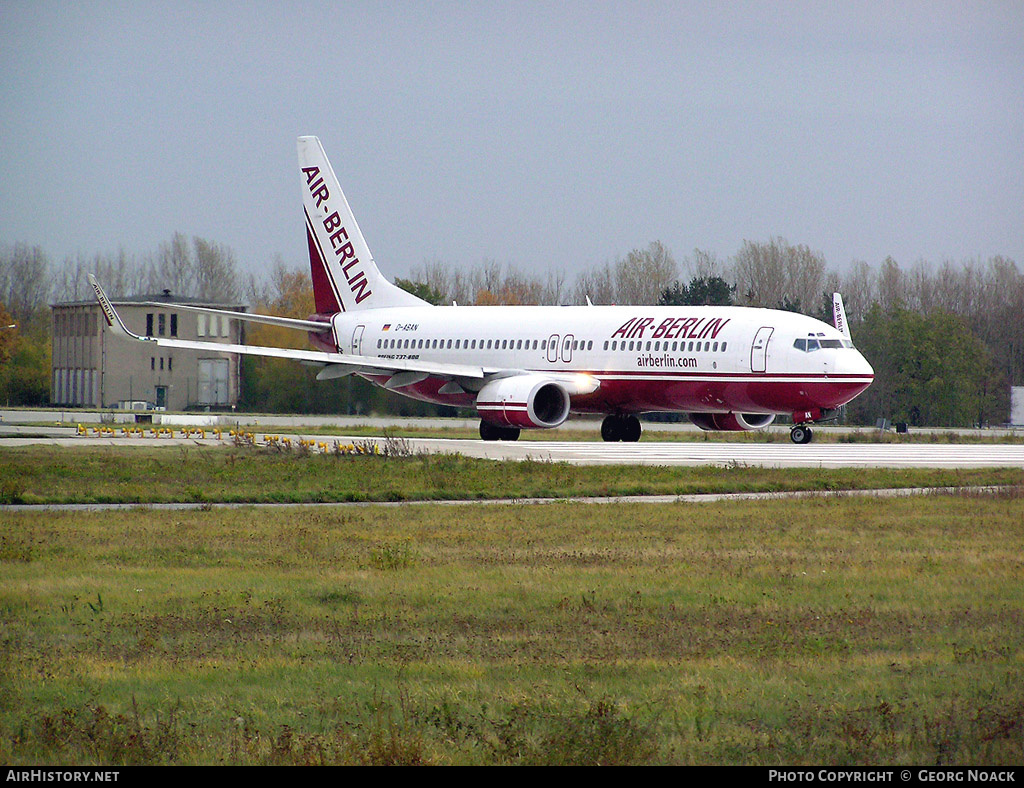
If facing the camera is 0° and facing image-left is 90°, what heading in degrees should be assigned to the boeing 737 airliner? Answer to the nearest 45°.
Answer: approximately 315°
